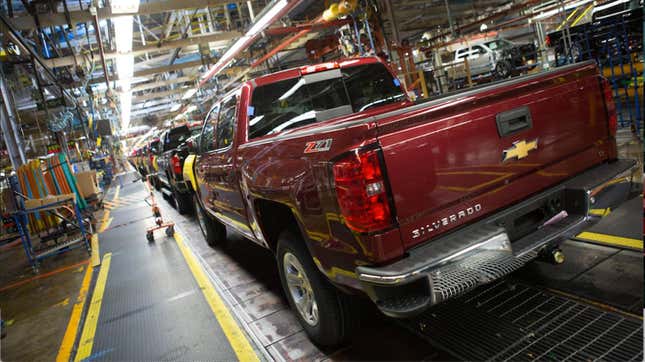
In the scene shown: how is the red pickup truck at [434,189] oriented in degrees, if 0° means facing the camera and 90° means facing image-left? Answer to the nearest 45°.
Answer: approximately 135°

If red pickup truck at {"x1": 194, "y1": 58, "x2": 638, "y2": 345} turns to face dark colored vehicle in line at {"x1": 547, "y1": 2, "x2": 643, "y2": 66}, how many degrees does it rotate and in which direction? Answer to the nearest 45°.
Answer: approximately 90° to its right

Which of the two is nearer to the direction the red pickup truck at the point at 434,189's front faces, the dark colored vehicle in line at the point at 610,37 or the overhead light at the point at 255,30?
the overhead light

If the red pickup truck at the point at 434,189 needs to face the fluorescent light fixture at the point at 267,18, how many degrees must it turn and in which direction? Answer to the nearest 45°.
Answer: approximately 45° to its right
